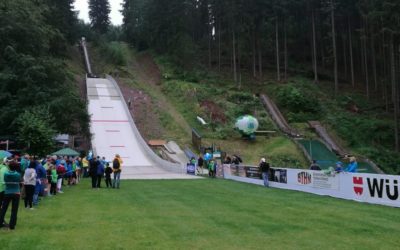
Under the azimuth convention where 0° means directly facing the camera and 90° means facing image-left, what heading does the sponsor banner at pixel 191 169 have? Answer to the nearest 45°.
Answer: approximately 0°

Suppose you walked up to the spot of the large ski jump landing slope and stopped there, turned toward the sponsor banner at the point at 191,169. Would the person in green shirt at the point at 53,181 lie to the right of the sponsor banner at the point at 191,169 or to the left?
right

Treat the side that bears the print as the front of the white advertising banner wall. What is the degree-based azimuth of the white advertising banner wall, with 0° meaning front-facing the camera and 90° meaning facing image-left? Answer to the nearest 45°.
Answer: approximately 45°

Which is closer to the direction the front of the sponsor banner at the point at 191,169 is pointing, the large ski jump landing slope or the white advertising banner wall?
the white advertising banner wall

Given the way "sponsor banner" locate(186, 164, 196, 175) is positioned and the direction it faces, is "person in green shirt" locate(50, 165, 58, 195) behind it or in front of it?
in front

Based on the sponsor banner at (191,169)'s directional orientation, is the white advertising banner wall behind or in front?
in front

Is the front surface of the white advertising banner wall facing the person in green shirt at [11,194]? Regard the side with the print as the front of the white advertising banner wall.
yes

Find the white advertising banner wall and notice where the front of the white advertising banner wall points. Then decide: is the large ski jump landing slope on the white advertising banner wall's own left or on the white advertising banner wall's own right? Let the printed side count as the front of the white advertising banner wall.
on the white advertising banner wall's own right

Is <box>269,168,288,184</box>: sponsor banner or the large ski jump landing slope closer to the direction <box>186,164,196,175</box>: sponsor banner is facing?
the sponsor banner
